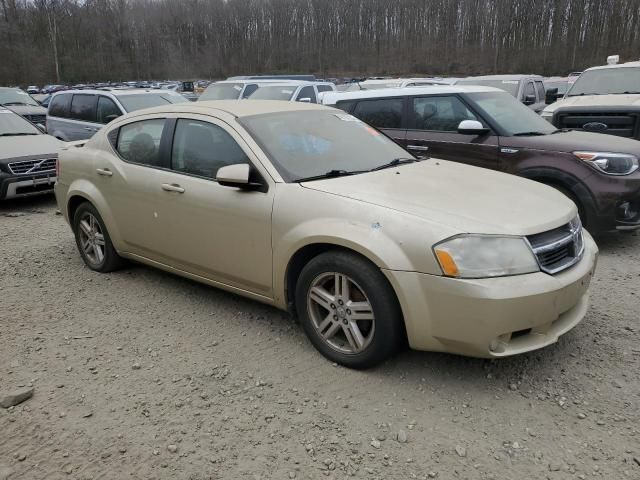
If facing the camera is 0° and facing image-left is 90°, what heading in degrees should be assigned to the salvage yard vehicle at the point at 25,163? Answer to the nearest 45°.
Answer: approximately 315°

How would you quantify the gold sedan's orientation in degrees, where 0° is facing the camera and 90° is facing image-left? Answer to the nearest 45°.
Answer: approximately 315°

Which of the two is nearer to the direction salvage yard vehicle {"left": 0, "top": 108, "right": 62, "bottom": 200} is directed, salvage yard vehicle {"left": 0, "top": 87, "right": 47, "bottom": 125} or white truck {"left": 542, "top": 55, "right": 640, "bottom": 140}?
the white truck

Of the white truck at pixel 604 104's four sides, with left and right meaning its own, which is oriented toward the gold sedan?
front

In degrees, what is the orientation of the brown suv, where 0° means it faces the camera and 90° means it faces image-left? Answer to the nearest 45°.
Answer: approximately 315°

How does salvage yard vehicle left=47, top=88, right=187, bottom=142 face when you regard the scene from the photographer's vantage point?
facing the viewer and to the right of the viewer

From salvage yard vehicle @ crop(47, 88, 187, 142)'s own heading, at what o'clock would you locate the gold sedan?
The gold sedan is roughly at 1 o'clock from the salvage yard vehicle.

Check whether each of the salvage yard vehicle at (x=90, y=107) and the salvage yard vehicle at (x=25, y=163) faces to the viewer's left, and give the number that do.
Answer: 0

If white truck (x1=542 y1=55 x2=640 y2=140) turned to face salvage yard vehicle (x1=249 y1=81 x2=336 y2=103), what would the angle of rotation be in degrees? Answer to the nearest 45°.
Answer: approximately 90° to its right

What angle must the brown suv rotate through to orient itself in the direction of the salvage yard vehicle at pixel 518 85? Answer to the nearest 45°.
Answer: approximately 135° to its left
